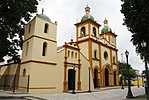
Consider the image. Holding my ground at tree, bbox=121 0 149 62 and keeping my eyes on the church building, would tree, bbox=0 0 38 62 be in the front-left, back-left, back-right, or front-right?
front-left

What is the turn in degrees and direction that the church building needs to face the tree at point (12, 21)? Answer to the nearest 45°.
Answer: approximately 90° to its right

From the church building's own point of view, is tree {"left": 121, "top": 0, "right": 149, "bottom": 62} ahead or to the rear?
ahead

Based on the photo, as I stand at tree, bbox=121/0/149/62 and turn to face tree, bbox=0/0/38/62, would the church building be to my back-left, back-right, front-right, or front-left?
front-right

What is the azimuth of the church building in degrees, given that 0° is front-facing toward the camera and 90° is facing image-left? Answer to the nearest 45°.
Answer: approximately 315°
